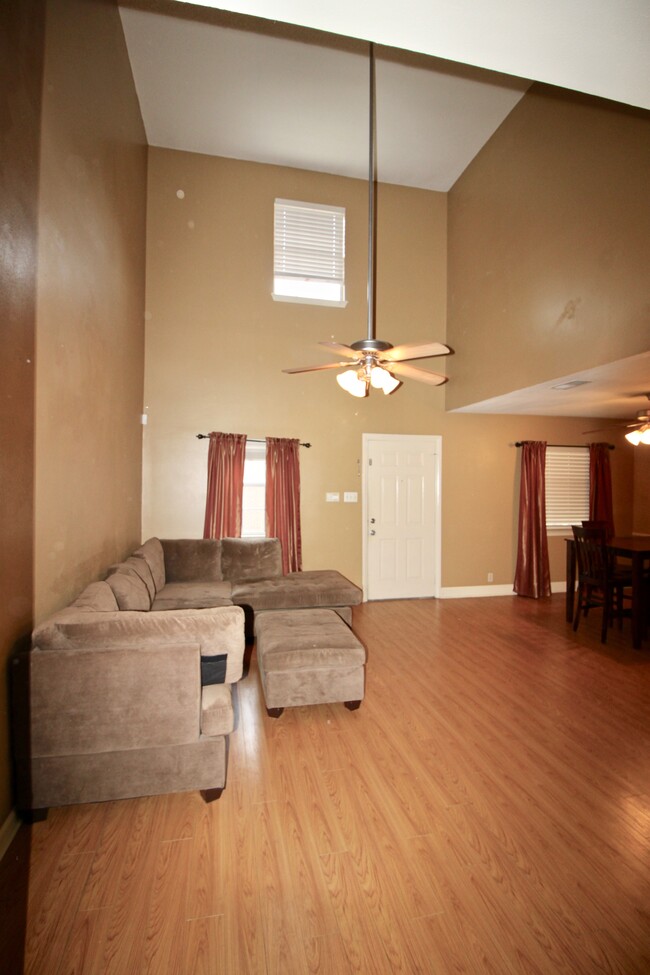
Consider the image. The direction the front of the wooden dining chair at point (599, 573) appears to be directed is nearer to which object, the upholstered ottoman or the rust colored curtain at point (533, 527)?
the rust colored curtain

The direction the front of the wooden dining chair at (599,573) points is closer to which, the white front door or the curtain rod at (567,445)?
the curtain rod

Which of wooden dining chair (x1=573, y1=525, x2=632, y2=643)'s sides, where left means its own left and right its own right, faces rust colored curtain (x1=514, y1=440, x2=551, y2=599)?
left

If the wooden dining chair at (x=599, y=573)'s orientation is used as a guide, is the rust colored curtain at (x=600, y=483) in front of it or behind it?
in front

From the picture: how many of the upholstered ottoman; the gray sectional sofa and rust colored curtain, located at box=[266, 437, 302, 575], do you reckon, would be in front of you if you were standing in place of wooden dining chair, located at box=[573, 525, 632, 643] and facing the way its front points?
0

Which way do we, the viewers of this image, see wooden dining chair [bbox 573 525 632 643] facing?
facing away from the viewer and to the right of the viewer

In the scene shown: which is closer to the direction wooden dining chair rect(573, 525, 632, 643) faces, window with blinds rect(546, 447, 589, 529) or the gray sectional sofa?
the window with blinds

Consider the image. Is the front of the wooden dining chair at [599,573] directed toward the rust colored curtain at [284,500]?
no

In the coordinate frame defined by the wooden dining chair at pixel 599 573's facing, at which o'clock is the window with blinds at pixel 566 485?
The window with blinds is roughly at 10 o'clock from the wooden dining chair.

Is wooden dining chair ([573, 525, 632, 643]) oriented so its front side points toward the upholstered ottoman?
no

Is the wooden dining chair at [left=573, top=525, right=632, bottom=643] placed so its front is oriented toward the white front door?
no

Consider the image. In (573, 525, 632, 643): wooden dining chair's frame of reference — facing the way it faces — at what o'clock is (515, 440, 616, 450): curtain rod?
The curtain rod is roughly at 10 o'clock from the wooden dining chair.
